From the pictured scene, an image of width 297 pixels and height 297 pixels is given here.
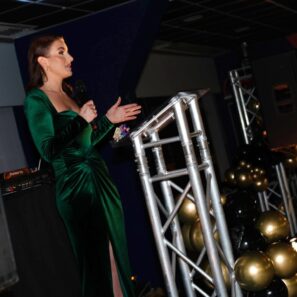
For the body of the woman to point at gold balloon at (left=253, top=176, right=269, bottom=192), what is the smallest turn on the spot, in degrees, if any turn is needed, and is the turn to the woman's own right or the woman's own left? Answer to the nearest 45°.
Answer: approximately 90° to the woman's own left

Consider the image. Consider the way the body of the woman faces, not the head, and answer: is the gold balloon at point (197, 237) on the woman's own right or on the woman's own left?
on the woman's own left

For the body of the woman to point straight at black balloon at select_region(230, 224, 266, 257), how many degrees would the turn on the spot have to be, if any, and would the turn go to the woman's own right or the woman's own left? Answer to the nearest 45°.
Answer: approximately 90° to the woman's own left

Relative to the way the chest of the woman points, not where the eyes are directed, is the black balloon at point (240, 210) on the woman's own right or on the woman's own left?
on the woman's own left

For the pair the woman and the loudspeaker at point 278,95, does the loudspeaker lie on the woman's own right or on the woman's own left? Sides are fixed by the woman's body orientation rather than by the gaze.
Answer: on the woman's own left

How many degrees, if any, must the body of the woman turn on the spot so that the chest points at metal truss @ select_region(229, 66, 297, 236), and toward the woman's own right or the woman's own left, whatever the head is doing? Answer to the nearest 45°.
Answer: approximately 90° to the woman's own left

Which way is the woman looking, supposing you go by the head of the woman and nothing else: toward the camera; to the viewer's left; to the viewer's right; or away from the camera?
to the viewer's right

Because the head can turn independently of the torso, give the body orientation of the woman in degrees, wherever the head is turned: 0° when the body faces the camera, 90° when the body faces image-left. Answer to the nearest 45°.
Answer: approximately 315°

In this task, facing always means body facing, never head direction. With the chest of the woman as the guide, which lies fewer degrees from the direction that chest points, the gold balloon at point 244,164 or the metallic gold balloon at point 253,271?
the metallic gold balloon
